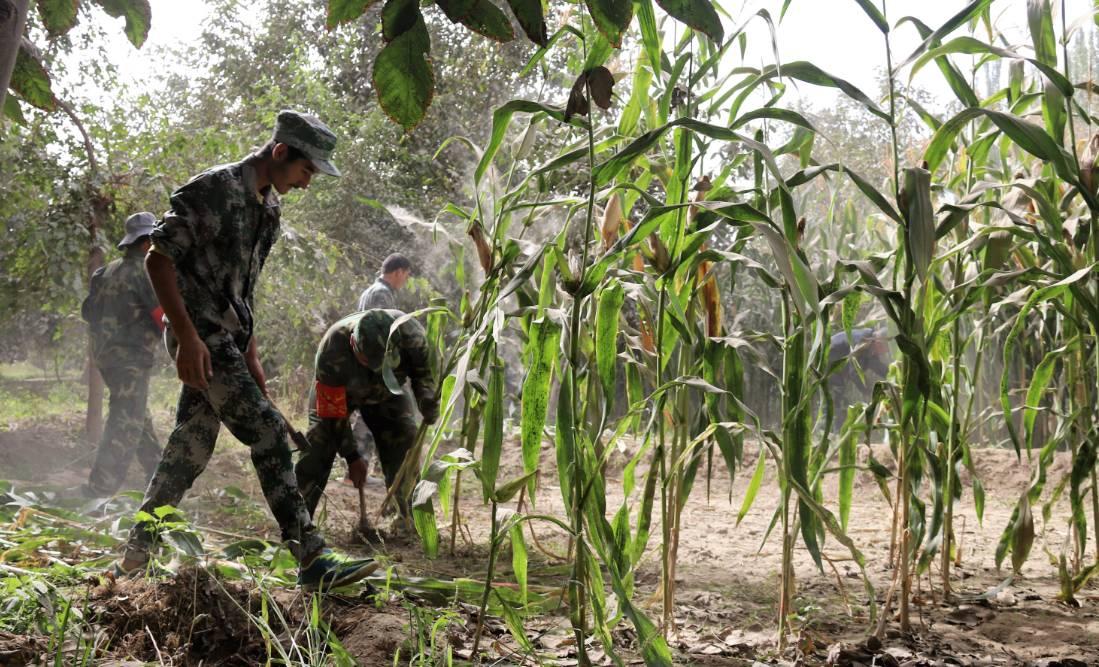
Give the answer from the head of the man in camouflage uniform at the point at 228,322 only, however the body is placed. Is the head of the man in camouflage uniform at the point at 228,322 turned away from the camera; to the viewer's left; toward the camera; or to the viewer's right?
to the viewer's right

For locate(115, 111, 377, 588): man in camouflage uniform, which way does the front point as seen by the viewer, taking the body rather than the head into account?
to the viewer's right

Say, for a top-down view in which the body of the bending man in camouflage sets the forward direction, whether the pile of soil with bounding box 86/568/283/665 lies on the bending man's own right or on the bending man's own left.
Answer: on the bending man's own right

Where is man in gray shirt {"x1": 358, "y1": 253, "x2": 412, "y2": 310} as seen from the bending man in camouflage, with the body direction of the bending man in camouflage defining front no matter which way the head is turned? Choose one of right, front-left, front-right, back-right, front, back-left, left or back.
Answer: back-left

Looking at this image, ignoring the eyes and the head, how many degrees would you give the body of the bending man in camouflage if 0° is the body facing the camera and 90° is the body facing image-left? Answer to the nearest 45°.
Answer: approximately 315°

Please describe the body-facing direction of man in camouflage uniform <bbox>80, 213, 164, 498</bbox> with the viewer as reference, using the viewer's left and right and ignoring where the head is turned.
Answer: facing away from the viewer and to the right of the viewer

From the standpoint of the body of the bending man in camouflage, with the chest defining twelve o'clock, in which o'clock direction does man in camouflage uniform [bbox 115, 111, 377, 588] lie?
The man in camouflage uniform is roughly at 2 o'clock from the bending man in camouflage.

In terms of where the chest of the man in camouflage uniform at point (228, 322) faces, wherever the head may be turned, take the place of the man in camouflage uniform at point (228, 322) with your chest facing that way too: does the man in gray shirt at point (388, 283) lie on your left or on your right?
on your left
